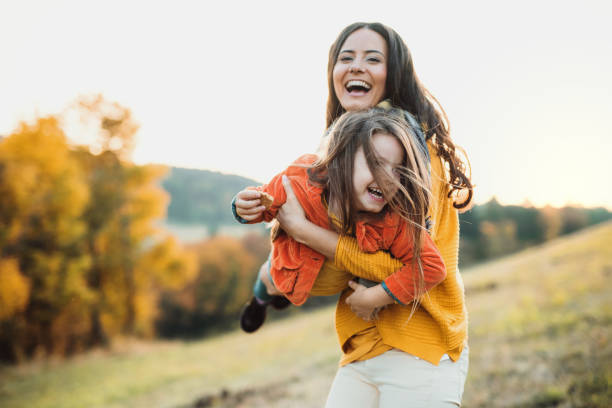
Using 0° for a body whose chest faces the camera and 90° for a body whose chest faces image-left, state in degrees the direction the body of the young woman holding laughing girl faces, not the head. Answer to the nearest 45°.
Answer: approximately 45°
